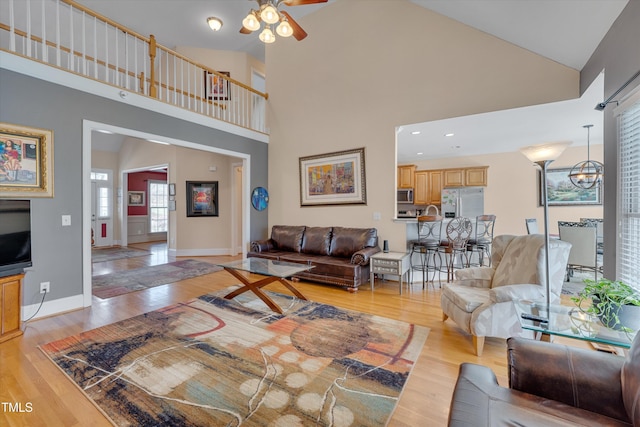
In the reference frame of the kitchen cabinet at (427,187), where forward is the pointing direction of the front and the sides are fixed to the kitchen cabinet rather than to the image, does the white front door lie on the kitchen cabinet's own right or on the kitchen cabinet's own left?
on the kitchen cabinet's own right

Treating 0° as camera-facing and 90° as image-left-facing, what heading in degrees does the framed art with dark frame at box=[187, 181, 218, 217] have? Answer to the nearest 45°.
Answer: approximately 0°

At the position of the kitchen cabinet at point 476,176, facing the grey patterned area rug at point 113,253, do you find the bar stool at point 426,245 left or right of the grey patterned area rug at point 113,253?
left

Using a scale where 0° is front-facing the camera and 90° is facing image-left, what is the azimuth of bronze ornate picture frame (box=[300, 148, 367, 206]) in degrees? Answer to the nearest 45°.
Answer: approximately 45°

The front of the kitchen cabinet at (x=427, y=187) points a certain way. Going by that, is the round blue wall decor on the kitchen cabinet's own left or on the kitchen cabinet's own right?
on the kitchen cabinet's own right

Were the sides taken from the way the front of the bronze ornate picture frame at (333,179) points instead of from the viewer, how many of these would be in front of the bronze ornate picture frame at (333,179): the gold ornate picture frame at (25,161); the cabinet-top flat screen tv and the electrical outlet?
3

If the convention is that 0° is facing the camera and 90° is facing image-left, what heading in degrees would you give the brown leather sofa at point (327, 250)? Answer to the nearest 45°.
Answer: approximately 45°

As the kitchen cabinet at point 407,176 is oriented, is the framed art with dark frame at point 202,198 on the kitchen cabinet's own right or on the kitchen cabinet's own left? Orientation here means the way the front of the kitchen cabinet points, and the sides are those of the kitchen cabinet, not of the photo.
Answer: on the kitchen cabinet's own right

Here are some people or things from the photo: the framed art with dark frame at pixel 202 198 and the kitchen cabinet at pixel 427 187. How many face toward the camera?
2

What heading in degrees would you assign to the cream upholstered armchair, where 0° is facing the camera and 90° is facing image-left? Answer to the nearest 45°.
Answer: approximately 45°

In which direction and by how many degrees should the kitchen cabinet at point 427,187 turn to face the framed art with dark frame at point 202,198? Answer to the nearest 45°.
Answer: approximately 45° to its right
